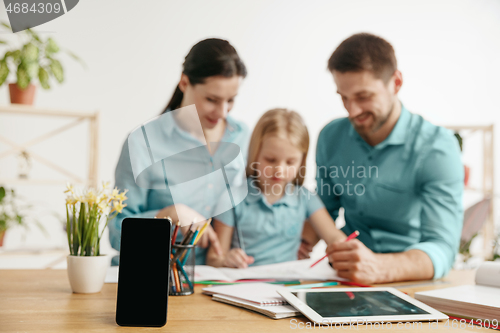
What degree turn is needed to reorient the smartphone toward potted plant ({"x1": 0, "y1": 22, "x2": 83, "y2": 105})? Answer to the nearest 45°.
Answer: approximately 180°

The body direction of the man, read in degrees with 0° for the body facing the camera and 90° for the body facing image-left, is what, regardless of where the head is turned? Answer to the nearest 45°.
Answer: approximately 45°

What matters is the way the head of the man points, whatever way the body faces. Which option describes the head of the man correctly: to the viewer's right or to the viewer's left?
to the viewer's left

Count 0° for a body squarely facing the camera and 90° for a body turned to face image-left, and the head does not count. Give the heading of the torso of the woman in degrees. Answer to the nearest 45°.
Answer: approximately 315°

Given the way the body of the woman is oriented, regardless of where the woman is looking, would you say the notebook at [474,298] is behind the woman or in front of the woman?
in front

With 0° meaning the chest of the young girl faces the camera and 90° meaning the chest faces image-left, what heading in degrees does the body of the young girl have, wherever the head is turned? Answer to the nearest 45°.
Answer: approximately 0°

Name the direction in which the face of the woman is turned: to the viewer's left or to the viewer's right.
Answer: to the viewer's right

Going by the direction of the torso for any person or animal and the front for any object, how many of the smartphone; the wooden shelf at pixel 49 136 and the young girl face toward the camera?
3
